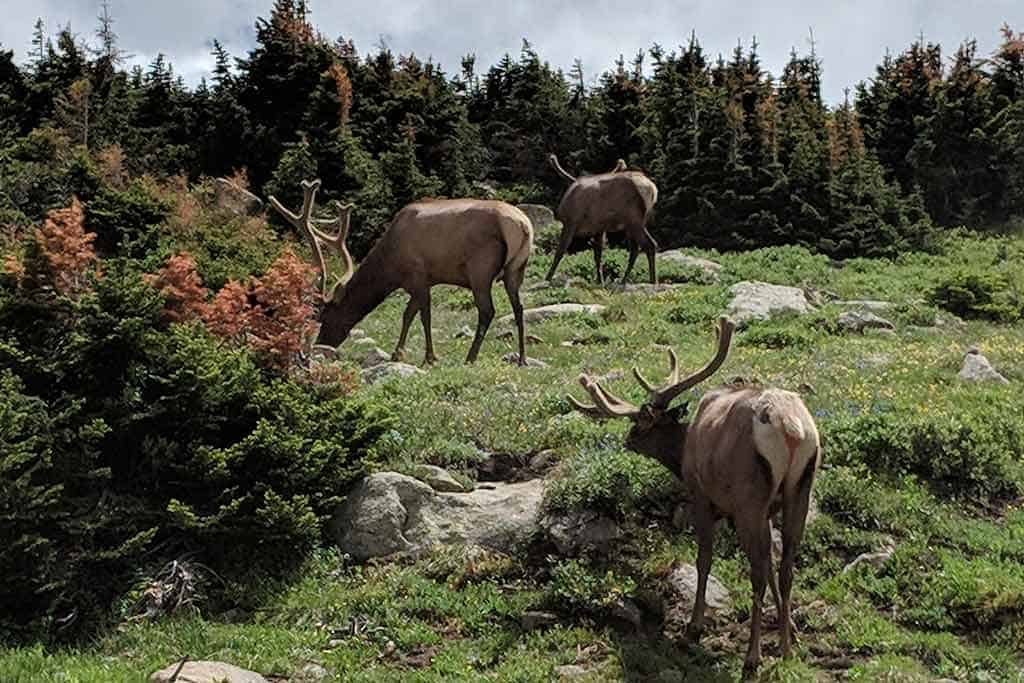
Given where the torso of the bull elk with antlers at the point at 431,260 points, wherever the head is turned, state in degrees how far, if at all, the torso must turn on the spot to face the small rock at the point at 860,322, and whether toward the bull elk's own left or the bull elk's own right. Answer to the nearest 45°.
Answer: approximately 180°

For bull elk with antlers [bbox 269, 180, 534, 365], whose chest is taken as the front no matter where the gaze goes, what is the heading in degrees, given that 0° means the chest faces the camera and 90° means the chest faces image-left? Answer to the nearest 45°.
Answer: approximately 90°

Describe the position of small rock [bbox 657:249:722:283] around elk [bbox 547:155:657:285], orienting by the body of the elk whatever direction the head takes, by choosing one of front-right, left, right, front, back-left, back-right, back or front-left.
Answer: right

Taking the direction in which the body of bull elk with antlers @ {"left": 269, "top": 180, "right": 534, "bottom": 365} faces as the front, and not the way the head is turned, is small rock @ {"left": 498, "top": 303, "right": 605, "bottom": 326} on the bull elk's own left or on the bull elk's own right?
on the bull elk's own right

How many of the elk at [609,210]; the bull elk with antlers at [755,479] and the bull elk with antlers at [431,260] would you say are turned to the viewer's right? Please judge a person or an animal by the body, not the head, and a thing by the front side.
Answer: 0

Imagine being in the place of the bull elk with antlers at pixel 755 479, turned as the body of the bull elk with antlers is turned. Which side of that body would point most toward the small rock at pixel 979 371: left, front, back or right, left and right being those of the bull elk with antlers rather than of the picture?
right

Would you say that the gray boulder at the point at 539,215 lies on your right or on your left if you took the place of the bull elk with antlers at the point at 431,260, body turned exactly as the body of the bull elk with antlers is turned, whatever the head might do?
on your right

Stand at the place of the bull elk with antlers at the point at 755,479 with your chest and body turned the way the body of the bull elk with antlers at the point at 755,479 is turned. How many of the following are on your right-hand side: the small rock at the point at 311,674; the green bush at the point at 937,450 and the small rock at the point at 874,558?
2

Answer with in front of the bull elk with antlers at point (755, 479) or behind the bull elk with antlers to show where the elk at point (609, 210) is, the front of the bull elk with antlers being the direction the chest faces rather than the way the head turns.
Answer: in front

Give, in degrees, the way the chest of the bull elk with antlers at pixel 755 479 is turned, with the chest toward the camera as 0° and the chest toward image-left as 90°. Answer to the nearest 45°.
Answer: approximately 135°

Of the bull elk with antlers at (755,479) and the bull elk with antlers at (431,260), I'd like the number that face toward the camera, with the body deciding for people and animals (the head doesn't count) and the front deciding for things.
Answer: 0
